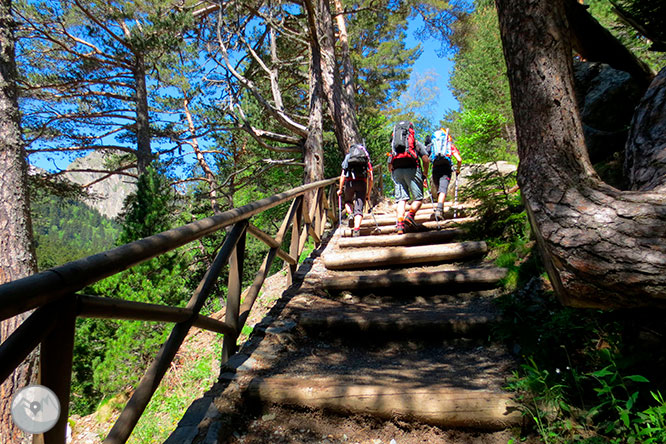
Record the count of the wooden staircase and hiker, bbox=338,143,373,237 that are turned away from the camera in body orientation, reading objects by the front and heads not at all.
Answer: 1

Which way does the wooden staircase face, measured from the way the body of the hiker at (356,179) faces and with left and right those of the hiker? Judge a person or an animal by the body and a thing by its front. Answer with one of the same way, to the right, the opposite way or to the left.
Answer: the opposite way

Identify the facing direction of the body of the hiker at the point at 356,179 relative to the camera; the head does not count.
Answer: away from the camera

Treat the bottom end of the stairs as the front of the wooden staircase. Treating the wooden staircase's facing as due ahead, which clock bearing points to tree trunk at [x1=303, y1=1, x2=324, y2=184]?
The tree trunk is roughly at 6 o'clock from the wooden staircase.

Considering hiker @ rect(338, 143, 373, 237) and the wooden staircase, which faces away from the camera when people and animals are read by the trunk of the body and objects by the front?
the hiker

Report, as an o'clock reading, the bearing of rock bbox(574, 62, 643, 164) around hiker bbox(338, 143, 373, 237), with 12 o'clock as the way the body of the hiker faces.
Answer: The rock is roughly at 4 o'clock from the hiker.

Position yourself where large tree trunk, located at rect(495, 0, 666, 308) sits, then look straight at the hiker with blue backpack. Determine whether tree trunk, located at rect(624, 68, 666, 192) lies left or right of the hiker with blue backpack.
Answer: right

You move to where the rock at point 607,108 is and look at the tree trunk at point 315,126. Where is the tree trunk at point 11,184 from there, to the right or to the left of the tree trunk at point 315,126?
left

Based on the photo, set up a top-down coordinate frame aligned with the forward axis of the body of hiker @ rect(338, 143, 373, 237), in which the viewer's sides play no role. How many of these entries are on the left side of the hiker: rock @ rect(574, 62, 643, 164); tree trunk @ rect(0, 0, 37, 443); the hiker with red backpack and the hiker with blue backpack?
1

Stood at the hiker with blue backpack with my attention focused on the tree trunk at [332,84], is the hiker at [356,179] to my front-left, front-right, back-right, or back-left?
front-left

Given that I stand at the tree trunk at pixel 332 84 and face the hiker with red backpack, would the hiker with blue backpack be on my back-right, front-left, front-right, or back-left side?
front-left

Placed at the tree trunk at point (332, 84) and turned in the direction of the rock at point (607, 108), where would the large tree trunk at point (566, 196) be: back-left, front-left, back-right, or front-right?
front-right

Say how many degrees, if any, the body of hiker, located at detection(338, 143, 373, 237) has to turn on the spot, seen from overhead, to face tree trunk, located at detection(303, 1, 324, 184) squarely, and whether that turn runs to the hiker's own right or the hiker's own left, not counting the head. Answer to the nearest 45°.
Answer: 0° — they already face it

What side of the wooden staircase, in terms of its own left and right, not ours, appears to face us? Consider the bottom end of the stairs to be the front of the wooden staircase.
front
